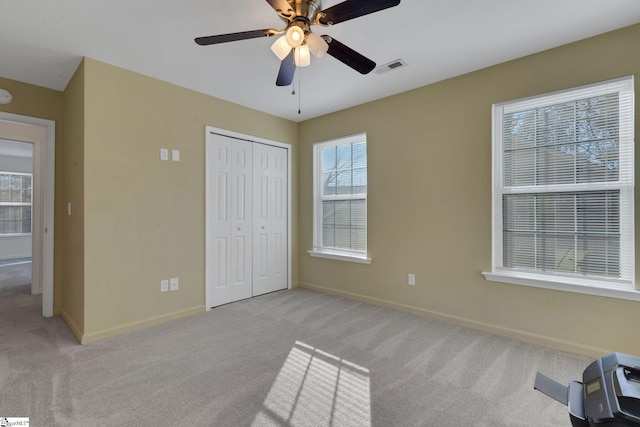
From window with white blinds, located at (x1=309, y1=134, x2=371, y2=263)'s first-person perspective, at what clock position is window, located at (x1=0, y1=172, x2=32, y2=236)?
The window is roughly at 2 o'clock from the window with white blinds.

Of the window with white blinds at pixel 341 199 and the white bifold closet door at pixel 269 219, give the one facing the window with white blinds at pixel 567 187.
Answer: the white bifold closet door

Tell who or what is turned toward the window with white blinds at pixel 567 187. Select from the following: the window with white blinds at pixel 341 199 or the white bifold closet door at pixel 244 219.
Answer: the white bifold closet door

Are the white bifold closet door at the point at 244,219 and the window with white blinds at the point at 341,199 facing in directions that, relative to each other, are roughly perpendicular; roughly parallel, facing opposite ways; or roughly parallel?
roughly perpendicular

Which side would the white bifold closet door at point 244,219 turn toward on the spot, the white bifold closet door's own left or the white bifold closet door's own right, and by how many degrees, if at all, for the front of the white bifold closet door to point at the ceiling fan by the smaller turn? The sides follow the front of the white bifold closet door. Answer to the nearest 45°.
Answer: approximately 45° to the white bifold closet door's own right

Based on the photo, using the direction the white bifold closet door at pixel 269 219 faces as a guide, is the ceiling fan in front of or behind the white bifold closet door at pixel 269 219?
in front

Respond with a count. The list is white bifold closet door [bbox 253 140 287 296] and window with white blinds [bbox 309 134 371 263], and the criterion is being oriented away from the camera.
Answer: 0

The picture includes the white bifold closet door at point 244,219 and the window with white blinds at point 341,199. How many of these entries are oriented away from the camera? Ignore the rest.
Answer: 0

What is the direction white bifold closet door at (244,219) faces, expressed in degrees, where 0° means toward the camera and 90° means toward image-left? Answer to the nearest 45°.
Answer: approximately 315°

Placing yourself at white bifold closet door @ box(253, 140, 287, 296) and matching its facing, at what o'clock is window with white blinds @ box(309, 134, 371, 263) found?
The window with white blinds is roughly at 11 o'clock from the white bifold closet door.

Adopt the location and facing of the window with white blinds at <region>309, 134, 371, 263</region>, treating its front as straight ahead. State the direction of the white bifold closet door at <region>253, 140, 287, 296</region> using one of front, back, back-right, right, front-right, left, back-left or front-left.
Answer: front-right

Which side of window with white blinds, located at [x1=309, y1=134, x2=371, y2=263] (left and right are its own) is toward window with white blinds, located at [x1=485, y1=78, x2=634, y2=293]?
left

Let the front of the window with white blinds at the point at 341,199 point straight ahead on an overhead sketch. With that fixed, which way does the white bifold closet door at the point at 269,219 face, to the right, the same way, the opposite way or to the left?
to the left

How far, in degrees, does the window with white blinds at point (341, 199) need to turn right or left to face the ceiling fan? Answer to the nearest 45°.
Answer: approximately 45° to its left

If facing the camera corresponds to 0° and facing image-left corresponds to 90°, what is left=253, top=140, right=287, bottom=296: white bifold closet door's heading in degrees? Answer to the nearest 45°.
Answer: approximately 315°
